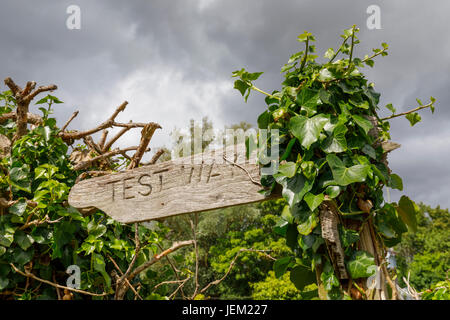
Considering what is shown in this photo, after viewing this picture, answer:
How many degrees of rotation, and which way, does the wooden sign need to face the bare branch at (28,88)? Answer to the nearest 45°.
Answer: approximately 135° to its right

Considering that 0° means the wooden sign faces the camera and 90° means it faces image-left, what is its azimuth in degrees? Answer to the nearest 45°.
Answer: approximately 0°
